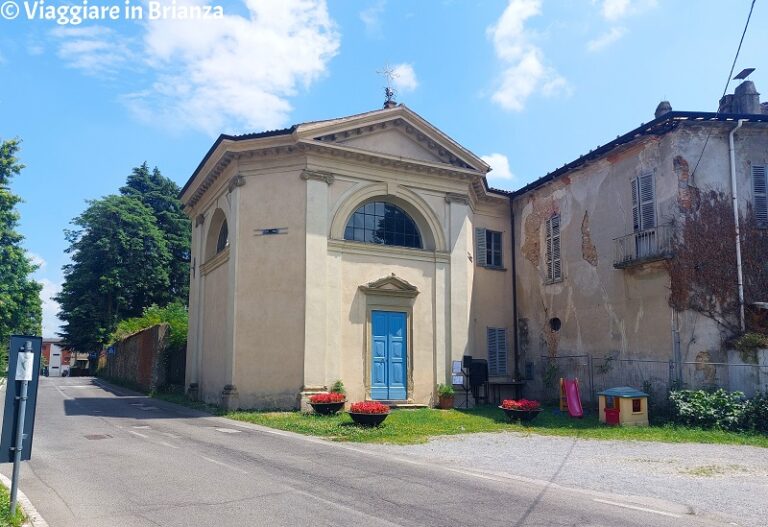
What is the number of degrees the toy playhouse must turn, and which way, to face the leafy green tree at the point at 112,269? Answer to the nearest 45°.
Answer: approximately 90° to its right

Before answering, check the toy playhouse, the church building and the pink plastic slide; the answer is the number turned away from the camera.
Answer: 0

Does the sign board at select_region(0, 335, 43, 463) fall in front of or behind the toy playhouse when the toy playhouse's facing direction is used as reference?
in front

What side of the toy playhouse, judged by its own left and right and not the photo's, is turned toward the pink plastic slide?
right

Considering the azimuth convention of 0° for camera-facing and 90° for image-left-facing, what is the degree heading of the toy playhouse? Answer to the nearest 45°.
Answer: approximately 45°

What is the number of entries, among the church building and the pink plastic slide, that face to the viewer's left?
0

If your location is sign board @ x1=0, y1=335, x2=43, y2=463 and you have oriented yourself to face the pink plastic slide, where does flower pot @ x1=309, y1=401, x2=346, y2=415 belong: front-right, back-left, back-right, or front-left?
front-left

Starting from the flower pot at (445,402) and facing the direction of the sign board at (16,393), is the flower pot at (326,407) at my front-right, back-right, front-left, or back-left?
front-right

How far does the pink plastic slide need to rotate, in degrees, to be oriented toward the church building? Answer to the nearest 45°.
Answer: approximately 90° to its right

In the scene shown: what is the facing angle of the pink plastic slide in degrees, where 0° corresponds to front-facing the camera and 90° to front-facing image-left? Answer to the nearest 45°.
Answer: approximately 0°

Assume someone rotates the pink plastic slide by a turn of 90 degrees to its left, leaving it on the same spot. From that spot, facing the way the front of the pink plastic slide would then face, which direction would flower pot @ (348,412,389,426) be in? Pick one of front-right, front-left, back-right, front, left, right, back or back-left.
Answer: back-right

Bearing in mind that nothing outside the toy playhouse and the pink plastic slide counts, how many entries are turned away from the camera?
0
